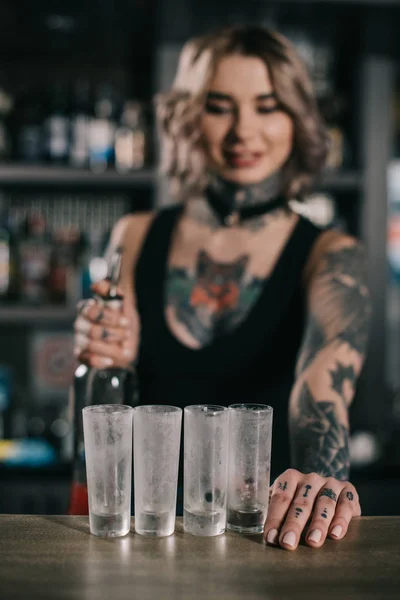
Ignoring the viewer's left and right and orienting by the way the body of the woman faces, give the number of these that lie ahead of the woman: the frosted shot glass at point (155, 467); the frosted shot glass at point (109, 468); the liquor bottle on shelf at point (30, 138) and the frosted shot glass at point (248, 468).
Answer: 3

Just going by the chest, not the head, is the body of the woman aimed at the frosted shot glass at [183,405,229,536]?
yes

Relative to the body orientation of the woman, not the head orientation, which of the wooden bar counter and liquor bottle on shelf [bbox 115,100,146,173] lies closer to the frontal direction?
the wooden bar counter

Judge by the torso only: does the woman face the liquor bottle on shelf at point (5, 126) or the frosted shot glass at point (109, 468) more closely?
the frosted shot glass

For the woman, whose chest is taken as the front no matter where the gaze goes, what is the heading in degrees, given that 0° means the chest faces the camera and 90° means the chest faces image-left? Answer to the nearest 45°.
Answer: approximately 0°

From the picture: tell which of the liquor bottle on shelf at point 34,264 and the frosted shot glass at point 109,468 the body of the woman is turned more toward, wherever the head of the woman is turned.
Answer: the frosted shot glass

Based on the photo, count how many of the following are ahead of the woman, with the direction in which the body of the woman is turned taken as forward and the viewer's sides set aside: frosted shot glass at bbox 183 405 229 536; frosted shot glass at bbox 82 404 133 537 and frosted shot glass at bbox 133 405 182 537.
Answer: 3

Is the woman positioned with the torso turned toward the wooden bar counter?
yes

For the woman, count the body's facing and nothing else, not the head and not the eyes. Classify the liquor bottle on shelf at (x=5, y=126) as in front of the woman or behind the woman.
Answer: behind

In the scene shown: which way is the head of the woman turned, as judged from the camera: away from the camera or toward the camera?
toward the camera

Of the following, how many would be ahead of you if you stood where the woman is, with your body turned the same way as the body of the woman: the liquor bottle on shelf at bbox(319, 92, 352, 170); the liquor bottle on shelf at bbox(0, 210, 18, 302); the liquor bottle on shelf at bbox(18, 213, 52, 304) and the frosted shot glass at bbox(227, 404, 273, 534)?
1

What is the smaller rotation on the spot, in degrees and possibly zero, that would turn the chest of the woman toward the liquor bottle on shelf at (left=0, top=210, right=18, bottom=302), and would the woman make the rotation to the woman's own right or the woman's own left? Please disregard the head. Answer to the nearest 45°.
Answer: approximately 135° to the woman's own right

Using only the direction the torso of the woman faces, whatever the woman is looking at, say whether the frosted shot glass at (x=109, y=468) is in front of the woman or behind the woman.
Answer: in front

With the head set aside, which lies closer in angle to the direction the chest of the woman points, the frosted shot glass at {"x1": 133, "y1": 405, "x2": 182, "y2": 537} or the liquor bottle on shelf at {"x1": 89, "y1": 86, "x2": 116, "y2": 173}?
the frosted shot glass

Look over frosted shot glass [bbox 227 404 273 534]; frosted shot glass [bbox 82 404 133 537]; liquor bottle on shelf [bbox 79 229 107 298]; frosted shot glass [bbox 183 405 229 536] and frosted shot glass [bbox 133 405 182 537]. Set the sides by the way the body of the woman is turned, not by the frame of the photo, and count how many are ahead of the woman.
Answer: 4

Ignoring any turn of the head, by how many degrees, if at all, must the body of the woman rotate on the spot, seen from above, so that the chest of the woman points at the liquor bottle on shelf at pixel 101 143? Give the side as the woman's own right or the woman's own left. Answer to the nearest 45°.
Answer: approximately 180°

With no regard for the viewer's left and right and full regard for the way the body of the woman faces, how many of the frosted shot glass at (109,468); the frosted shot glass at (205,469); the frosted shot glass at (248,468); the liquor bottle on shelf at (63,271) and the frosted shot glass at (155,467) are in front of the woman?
4

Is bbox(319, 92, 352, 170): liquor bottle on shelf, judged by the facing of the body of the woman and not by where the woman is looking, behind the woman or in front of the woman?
behind
